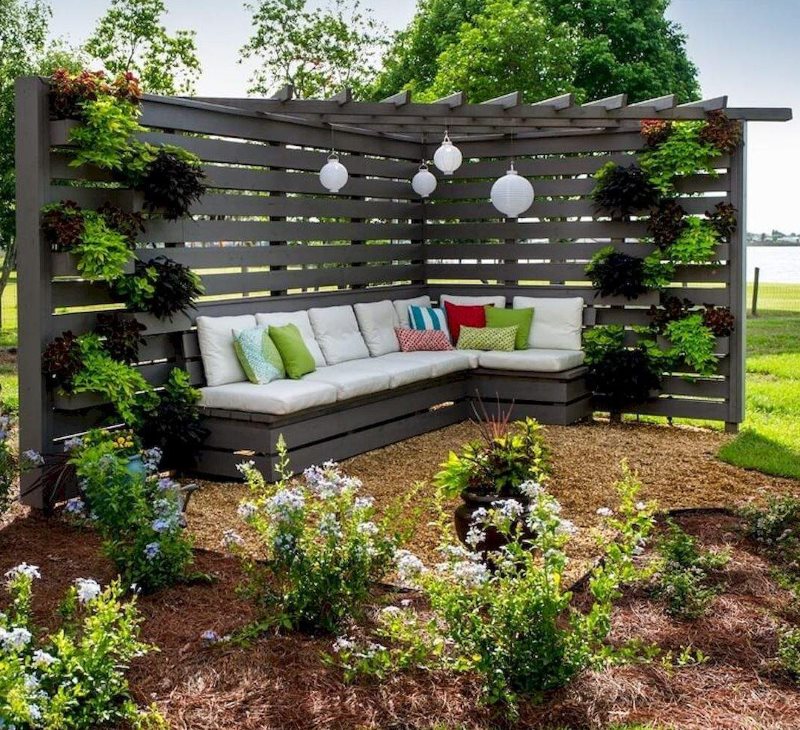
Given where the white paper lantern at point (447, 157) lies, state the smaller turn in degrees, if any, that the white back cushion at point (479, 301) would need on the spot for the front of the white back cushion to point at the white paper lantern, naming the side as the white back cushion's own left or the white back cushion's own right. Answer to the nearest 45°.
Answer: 0° — it already faces it

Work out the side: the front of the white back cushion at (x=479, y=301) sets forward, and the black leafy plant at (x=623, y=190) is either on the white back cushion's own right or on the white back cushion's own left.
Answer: on the white back cushion's own left

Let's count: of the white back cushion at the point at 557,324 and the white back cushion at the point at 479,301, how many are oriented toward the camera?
2

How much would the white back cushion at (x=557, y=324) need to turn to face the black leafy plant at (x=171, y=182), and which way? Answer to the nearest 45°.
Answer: approximately 45° to its right

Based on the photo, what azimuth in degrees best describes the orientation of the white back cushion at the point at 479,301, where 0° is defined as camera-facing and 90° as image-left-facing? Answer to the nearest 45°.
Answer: approximately 0°

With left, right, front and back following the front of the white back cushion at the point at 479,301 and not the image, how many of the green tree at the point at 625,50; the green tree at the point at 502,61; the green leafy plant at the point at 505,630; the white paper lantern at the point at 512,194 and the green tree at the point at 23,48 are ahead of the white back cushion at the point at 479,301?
2

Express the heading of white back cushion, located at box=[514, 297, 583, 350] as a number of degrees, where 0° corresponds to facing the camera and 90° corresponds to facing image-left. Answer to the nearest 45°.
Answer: approximately 0°

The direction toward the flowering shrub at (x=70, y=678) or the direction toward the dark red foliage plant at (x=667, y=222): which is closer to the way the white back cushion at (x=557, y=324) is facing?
the flowering shrub
